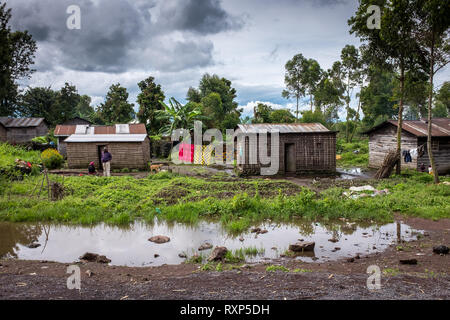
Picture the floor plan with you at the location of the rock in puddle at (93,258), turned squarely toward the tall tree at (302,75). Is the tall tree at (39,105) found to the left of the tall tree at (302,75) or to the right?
left

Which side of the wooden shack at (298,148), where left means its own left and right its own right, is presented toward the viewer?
front

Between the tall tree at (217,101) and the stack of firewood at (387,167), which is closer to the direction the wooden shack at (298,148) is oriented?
the stack of firewood

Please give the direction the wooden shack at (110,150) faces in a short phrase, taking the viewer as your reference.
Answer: facing the viewer

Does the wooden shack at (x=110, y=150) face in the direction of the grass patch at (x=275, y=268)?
yes

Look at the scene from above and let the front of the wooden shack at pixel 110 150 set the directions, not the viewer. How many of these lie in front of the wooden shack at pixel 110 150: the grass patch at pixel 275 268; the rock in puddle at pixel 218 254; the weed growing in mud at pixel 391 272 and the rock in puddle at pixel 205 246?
4

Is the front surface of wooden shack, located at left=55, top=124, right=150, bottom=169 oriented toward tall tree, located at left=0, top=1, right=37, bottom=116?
no

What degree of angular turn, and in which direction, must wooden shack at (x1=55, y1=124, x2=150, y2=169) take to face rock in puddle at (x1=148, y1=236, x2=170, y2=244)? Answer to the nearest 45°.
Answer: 0° — it already faces it

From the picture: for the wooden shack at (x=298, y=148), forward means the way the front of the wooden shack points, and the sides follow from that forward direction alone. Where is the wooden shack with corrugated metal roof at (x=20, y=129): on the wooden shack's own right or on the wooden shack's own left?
on the wooden shack's own right

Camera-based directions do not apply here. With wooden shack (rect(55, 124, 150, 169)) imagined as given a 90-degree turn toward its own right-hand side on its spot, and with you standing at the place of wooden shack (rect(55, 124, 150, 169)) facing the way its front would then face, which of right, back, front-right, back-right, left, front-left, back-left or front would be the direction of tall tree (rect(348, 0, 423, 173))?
back-left

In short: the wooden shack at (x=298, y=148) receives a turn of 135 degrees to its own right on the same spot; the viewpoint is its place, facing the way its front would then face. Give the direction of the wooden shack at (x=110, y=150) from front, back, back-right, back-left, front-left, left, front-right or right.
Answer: front-left

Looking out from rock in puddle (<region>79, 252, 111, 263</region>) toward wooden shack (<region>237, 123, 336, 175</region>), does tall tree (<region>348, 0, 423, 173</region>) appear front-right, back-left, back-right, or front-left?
front-right

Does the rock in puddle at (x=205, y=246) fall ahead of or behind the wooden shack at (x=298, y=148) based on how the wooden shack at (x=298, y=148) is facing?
ahead

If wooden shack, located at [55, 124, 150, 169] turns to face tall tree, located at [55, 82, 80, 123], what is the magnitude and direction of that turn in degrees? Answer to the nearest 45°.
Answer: approximately 180°

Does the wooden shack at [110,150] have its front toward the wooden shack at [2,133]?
no

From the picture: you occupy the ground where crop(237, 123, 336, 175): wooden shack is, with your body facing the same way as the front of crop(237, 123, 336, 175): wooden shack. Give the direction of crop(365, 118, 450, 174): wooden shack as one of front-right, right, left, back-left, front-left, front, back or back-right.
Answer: left
